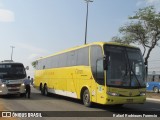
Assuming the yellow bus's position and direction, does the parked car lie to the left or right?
on its left

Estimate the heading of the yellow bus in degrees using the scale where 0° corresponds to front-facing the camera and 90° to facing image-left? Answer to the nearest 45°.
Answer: approximately 315°
